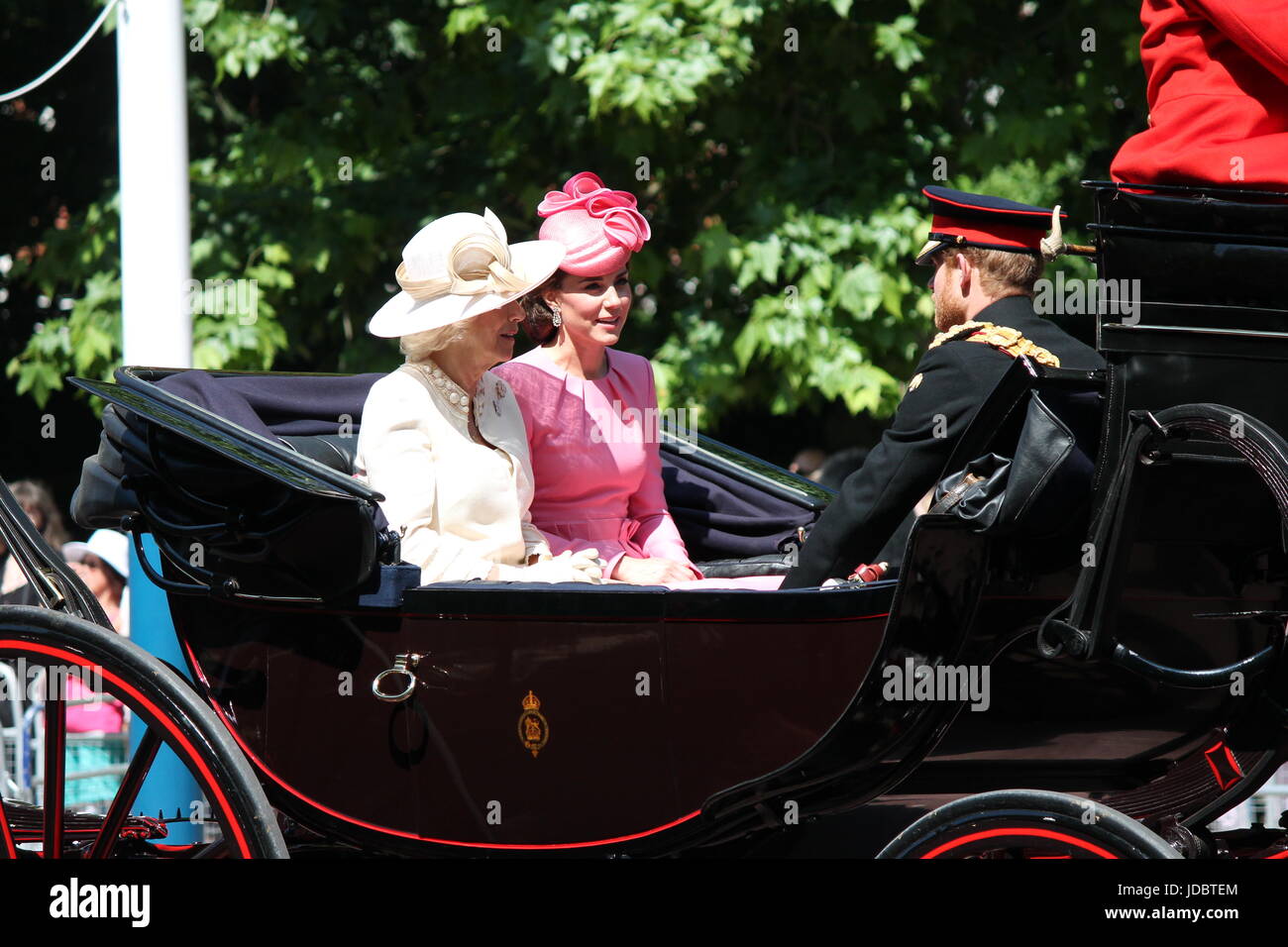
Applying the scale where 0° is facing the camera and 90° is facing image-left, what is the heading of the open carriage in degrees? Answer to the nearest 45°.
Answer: approximately 270°

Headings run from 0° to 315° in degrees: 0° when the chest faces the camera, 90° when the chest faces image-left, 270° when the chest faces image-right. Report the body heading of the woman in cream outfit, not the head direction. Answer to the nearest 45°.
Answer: approximately 315°

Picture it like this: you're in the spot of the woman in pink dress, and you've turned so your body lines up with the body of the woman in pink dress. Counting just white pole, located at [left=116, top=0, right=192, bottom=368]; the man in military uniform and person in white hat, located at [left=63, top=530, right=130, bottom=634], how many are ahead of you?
1

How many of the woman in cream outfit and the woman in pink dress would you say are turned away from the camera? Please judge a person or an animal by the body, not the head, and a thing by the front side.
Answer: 0

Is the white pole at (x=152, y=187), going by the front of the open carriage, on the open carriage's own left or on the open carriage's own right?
on the open carriage's own left

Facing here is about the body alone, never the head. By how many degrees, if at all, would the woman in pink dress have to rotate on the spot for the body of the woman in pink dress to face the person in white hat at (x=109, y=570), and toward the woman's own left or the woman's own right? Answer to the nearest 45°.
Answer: approximately 180°

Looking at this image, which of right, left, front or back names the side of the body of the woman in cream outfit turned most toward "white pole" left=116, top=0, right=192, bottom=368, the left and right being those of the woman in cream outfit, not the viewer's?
back

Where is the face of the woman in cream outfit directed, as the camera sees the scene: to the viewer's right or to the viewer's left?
to the viewer's right

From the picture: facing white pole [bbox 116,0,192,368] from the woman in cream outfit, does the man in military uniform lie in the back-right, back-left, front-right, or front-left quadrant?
back-right

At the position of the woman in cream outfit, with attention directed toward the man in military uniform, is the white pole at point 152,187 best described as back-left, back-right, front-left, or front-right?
back-left

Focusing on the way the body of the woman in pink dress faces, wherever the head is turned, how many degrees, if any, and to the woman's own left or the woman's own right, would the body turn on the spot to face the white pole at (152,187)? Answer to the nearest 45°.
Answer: approximately 180°

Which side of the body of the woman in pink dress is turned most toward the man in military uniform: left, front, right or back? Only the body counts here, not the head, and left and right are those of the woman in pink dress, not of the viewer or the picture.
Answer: front
